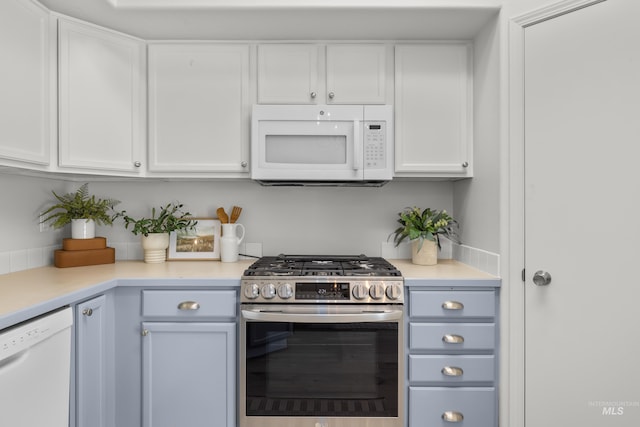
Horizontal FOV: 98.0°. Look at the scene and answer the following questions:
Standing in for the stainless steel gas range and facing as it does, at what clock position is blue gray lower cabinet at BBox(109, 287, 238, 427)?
The blue gray lower cabinet is roughly at 3 o'clock from the stainless steel gas range.

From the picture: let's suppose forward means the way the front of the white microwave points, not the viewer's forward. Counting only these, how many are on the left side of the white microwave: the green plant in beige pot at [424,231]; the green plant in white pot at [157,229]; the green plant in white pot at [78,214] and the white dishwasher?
1

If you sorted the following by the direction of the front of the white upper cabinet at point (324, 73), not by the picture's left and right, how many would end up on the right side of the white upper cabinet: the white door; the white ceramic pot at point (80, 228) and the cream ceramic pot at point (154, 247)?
2

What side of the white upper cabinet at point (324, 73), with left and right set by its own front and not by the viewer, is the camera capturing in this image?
front

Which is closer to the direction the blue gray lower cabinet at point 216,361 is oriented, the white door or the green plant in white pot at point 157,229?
the white door

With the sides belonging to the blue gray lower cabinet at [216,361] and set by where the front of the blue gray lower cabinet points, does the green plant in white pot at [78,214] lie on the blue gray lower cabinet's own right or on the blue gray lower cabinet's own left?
on the blue gray lower cabinet's own right

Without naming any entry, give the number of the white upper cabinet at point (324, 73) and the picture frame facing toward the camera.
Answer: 2

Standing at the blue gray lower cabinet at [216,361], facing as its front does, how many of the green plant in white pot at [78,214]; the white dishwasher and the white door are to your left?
1

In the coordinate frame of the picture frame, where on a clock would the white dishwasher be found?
The white dishwasher is roughly at 1 o'clock from the picture frame.

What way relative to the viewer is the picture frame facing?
toward the camera
